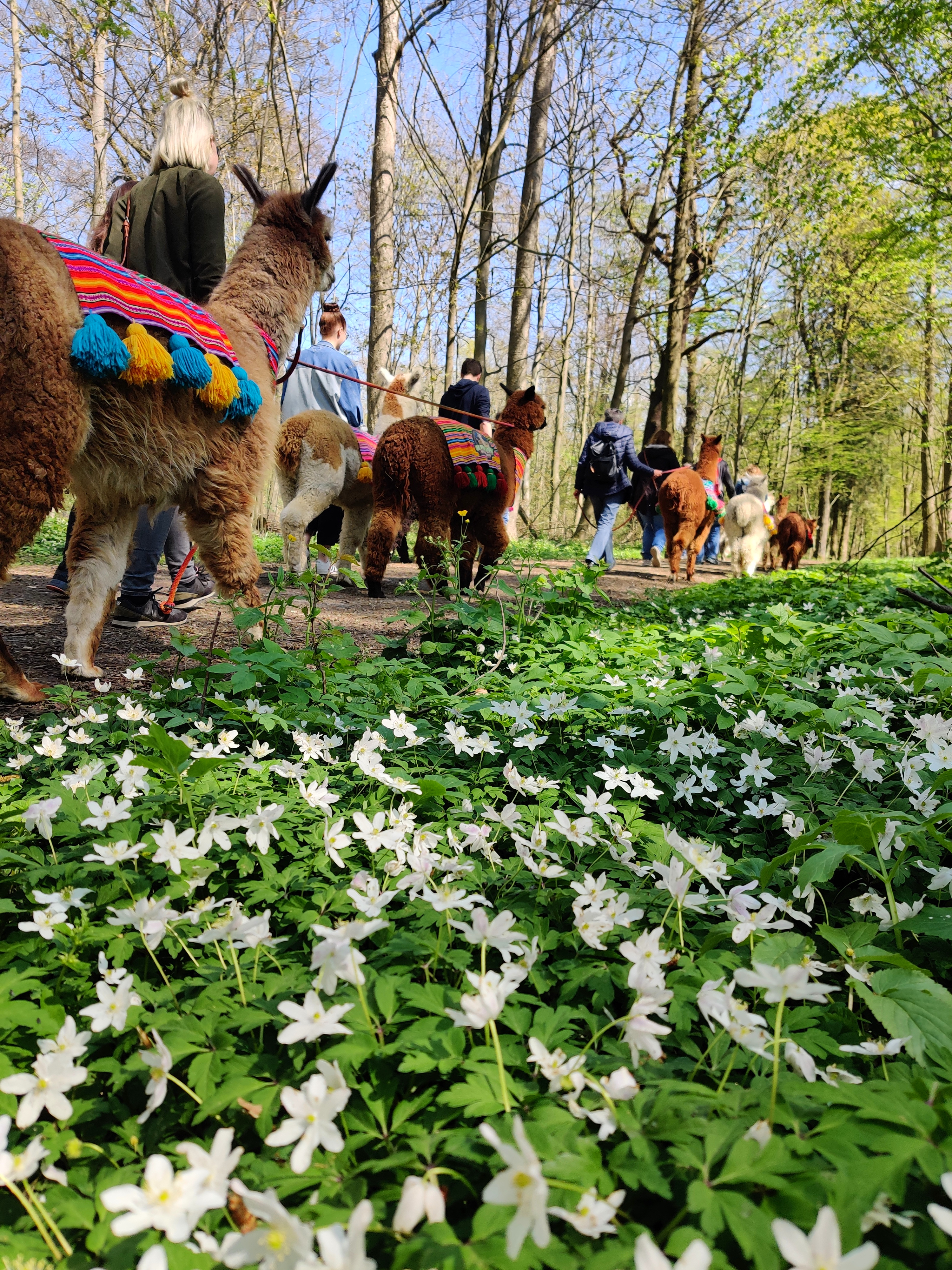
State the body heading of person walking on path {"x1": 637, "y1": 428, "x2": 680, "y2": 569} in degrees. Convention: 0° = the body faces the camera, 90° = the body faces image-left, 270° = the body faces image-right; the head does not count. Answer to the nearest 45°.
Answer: approximately 180°

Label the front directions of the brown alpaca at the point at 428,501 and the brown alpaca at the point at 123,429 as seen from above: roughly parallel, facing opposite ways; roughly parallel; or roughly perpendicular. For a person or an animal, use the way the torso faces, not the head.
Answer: roughly parallel

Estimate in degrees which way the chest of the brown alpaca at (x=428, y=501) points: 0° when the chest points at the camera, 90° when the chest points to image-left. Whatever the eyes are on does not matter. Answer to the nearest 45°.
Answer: approximately 225°

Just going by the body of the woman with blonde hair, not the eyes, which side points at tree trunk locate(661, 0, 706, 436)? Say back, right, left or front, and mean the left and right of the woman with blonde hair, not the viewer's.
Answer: front

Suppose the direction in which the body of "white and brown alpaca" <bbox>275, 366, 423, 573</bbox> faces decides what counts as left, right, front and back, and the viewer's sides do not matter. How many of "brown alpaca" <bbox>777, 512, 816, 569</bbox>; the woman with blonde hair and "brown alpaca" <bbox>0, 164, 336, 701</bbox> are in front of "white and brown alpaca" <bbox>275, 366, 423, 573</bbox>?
1

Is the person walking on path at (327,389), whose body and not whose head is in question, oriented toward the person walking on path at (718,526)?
yes

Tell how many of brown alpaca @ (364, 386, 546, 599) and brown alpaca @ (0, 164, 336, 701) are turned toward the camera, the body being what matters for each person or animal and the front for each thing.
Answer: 0

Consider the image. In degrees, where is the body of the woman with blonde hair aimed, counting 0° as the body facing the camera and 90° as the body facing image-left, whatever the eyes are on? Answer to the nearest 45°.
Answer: approximately 225°

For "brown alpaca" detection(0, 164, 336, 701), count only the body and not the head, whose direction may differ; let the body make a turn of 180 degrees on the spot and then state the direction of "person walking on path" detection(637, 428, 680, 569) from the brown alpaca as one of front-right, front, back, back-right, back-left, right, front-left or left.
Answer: back

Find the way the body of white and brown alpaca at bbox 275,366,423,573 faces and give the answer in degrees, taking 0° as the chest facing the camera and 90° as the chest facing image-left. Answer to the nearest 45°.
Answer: approximately 225°

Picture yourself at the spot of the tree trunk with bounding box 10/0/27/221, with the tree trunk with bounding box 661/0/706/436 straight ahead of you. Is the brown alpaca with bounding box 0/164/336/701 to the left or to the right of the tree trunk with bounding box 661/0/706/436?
right

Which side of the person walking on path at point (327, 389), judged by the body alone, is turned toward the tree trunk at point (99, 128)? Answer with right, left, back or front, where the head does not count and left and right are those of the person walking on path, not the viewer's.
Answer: left

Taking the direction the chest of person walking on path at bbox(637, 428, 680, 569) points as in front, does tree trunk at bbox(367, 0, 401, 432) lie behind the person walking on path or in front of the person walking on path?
behind

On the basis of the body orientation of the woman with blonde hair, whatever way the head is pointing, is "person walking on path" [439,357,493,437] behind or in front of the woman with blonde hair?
in front

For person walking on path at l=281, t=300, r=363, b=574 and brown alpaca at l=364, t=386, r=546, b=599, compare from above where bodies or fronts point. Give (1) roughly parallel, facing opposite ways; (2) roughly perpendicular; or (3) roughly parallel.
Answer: roughly parallel

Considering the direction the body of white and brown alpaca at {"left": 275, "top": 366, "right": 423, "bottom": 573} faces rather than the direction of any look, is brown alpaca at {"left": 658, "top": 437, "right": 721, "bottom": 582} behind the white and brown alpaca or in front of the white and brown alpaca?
in front

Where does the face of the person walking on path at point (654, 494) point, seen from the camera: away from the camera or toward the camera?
away from the camera

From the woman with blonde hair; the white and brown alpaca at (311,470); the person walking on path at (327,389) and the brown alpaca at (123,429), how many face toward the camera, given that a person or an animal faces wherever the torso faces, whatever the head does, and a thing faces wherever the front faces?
0
